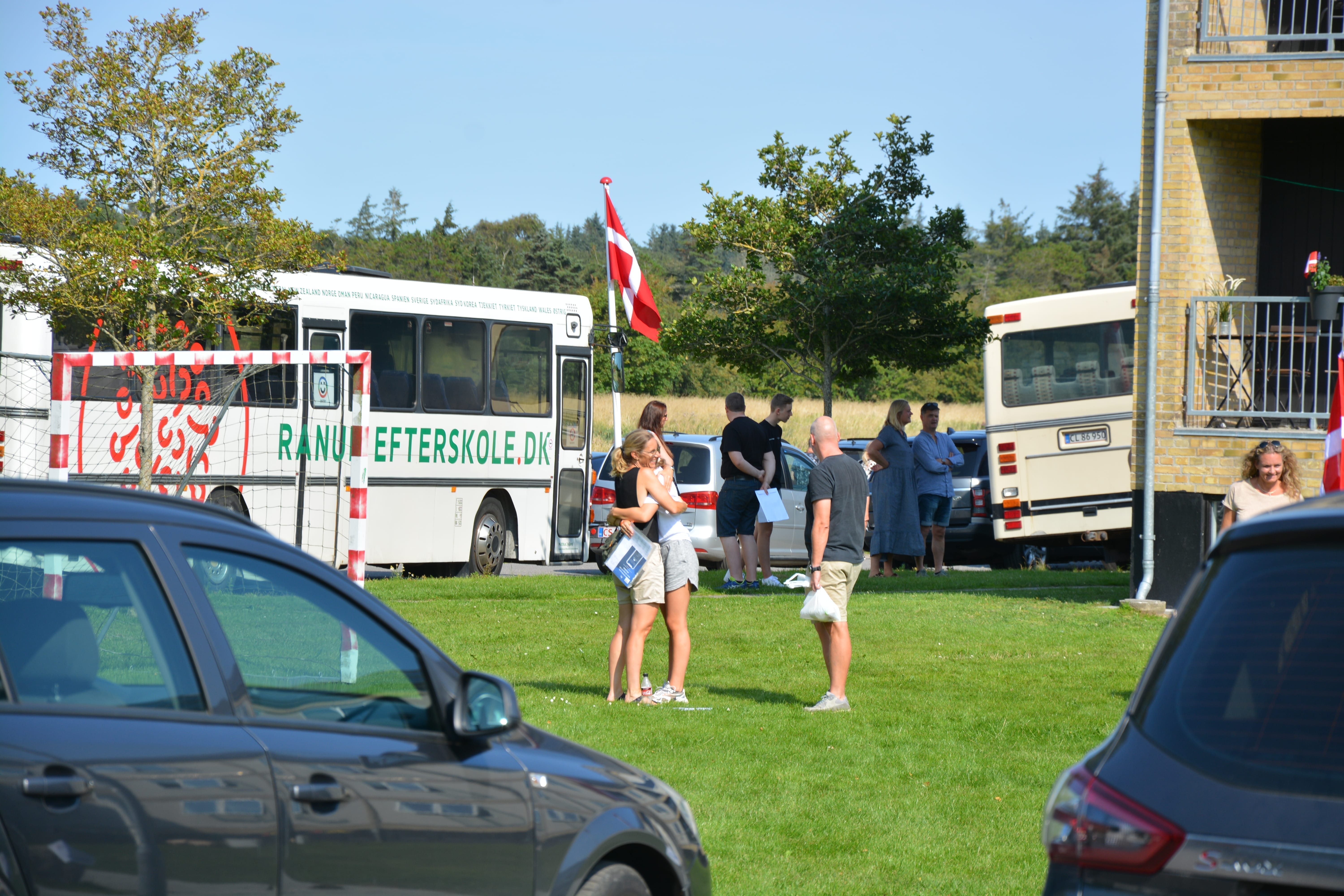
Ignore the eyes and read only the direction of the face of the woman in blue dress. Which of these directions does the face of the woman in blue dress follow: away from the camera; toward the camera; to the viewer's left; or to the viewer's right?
to the viewer's right

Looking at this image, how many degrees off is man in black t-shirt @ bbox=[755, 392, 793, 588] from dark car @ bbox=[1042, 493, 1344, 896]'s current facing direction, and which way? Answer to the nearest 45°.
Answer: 0° — it already faces them

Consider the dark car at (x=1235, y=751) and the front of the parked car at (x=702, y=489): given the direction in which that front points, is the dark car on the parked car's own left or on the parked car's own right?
on the parked car's own right

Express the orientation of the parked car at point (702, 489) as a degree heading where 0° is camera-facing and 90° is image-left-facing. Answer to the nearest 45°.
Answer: approximately 225°

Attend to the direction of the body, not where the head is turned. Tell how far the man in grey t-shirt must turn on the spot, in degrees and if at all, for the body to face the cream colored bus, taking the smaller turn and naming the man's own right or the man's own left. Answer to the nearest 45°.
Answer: approximately 45° to the man's own right

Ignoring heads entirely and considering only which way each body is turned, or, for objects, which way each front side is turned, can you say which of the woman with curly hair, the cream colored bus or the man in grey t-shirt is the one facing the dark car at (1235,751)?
the woman with curly hair

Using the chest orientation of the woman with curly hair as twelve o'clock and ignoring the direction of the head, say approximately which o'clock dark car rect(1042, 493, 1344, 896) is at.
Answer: The dark car is roughly at 12 o'clock from the woman with curly hair.

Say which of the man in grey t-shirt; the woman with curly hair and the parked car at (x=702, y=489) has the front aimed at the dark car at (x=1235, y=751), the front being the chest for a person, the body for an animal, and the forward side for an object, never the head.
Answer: the woman with curly hair

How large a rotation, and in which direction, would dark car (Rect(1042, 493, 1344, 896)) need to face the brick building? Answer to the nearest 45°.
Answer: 0° — it already faces it

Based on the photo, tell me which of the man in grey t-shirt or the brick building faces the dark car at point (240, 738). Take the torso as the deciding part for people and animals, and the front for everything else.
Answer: the brick building

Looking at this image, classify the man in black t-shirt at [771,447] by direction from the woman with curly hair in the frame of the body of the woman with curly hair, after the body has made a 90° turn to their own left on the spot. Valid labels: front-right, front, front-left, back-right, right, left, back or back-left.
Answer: back-left

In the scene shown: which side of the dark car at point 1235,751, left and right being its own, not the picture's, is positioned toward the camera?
back

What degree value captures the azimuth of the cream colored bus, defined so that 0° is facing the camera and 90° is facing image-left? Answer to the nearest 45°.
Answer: approximately 180°

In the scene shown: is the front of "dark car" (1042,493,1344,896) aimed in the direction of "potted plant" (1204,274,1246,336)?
yes

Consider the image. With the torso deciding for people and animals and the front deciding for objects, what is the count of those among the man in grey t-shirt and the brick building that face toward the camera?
1

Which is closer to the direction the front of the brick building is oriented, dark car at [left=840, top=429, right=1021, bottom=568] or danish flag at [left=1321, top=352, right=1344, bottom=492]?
the danish flag

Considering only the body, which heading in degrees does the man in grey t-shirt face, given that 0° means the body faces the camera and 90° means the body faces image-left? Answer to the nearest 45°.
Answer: approximately 135°
